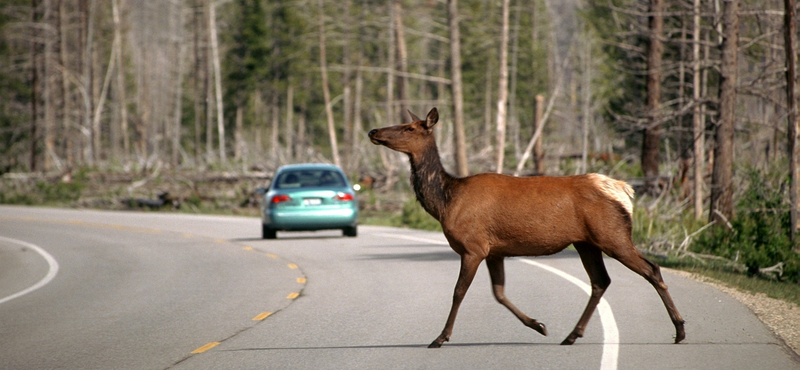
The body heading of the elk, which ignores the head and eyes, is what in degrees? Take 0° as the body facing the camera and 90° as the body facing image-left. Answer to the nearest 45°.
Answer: approximately 90°

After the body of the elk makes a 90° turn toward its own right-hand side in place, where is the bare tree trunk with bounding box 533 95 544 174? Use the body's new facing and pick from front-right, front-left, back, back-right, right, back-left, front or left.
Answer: front

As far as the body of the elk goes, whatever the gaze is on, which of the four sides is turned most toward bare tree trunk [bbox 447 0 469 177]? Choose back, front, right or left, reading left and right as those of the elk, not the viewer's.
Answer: right

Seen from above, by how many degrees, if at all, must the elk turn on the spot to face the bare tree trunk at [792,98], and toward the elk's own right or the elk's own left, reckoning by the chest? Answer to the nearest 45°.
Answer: approximately 135° to the elk's own right

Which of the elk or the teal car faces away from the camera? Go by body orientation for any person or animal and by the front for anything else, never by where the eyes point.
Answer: the teal car

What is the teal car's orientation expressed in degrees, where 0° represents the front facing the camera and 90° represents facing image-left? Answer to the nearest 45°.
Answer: approximately 180°

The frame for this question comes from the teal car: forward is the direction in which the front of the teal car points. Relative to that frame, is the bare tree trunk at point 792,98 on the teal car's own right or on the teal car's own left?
on the teal car's own right

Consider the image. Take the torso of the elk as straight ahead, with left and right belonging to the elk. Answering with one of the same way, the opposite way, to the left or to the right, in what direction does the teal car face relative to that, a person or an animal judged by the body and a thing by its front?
to the right

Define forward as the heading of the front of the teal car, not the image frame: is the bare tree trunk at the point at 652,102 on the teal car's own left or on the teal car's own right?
on the teal car's own right

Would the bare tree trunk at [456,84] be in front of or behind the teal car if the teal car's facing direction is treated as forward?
in front

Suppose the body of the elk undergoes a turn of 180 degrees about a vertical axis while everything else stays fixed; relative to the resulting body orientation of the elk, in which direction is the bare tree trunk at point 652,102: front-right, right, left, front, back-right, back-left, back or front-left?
left

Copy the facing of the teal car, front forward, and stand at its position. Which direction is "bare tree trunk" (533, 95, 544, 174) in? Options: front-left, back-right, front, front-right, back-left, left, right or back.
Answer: front-right

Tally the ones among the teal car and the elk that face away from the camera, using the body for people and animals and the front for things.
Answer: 1
